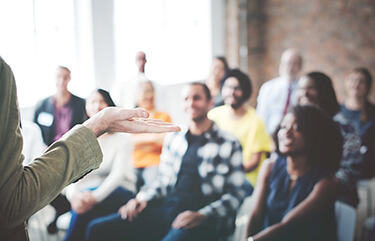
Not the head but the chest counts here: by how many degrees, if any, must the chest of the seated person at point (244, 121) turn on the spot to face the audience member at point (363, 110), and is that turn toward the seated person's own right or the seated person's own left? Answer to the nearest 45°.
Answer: approximately 180°

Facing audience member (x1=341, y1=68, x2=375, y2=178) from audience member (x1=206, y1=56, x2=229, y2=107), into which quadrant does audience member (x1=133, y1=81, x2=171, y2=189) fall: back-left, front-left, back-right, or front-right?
back-right

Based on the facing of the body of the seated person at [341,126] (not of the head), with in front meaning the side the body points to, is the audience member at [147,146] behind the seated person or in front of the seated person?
in front

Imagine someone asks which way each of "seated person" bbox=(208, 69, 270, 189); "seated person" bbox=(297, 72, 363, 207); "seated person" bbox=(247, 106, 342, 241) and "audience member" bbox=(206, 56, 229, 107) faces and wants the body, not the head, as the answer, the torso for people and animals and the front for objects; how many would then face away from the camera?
0

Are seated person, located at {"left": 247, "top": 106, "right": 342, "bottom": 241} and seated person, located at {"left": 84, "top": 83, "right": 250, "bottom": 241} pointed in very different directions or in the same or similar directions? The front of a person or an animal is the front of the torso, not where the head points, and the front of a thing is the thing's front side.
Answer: same or similar directions

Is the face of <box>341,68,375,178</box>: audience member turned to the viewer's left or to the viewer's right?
to the viewer's left

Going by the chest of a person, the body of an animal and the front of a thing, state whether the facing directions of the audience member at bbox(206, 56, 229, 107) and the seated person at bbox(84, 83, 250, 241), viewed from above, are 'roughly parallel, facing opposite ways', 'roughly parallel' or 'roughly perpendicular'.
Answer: roughly parallel

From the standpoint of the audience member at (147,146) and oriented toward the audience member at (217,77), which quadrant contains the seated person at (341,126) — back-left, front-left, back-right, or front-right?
front-right

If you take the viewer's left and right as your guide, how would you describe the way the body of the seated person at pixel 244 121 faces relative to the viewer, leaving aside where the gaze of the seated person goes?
facing the viewer and to the left of the viewer

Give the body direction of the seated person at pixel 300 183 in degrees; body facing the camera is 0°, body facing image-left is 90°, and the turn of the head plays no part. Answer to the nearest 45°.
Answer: approximately 45°

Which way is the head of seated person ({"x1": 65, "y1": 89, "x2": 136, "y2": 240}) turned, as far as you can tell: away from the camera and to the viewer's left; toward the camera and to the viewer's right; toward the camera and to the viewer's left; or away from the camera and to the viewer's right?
toward the camera and to the viewer's left

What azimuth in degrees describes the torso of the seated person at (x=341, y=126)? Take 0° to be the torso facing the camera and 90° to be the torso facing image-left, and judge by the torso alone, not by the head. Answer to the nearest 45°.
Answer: approximately 45°
